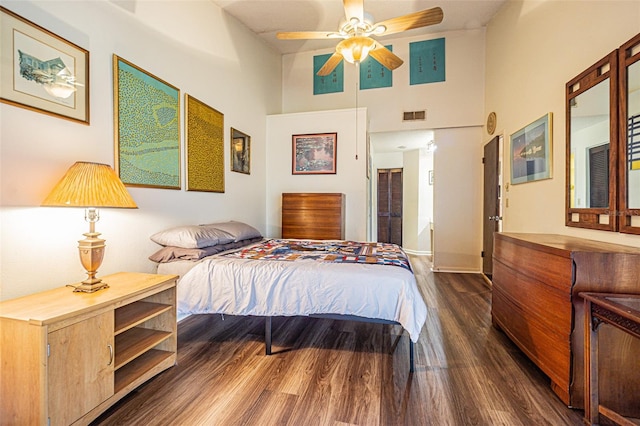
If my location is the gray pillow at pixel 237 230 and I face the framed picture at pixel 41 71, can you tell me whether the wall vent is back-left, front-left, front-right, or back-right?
back-left

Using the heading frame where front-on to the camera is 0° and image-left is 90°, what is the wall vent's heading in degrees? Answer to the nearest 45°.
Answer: approximately 0°

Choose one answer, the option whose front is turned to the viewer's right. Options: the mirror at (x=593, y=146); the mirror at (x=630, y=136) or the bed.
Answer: the bed

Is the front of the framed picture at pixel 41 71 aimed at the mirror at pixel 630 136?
yes

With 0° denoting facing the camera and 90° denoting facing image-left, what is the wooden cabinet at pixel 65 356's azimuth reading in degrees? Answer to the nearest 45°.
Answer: approximately 315°

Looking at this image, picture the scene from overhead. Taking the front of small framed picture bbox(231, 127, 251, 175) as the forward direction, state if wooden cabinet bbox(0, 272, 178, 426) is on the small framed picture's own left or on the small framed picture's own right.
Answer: on the small framed picture's own right

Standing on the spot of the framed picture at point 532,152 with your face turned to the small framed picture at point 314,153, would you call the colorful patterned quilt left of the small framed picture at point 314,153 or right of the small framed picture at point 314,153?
left

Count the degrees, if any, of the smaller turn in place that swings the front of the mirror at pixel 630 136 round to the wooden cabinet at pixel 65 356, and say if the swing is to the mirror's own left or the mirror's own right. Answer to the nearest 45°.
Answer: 0° — it already faces it

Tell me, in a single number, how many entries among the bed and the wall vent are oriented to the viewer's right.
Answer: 1

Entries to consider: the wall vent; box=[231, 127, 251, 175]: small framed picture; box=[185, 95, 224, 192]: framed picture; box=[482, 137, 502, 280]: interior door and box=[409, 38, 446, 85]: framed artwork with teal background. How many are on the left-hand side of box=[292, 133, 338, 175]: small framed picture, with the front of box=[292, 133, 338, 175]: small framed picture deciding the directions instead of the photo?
3

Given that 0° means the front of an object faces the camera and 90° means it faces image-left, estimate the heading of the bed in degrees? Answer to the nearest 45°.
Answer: approximately 270°

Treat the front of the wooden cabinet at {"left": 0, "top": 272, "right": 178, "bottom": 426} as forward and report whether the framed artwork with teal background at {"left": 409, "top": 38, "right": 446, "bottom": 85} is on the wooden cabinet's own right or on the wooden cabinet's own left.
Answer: on the wooden cabinet's own left

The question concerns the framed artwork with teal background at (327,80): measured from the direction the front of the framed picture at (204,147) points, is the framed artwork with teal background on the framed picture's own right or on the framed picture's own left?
on the framed picture's own left
